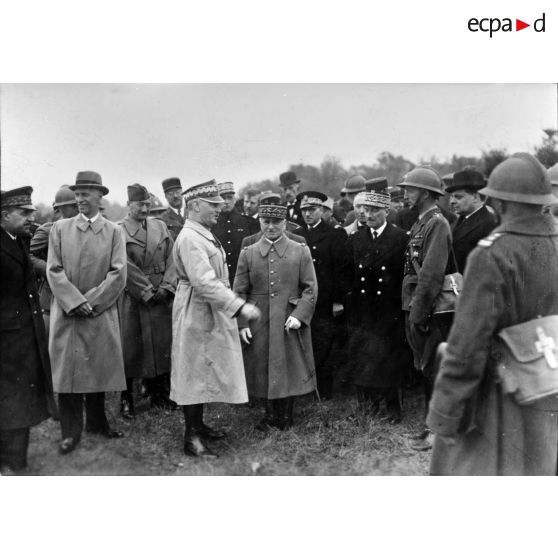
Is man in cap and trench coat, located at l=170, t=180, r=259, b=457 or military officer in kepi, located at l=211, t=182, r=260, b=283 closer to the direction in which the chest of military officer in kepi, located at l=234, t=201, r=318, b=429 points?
the man in cap and trench coat

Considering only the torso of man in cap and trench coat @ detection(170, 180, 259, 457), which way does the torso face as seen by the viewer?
to the viewer's right

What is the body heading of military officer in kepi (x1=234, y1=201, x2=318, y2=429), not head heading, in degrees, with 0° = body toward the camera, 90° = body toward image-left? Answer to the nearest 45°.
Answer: approximately 0°

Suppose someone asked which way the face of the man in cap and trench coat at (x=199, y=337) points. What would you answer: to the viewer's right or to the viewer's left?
to the viewer's right

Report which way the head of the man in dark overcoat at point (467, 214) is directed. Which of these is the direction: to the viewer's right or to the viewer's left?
to the viewer's left
